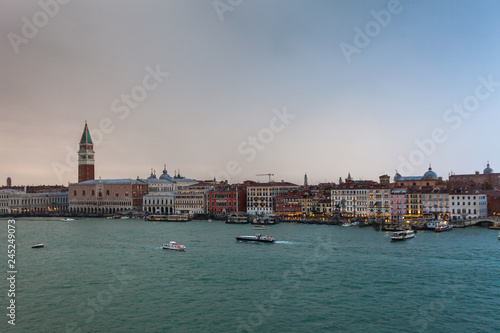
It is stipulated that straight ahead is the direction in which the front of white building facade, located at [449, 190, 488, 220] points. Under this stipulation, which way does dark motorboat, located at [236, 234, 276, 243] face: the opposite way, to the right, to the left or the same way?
to the right

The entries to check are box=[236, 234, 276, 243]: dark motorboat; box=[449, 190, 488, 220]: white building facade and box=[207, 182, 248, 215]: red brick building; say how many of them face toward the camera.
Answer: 2

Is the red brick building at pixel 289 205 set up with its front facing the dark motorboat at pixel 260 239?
yes

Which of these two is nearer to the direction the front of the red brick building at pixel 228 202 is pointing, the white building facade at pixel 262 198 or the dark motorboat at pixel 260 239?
the dark motorboat

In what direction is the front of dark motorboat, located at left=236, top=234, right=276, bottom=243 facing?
to the viewer's left

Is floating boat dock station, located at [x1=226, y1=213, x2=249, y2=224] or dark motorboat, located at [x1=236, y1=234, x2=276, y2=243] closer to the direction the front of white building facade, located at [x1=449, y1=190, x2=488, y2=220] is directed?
the dark motorboat

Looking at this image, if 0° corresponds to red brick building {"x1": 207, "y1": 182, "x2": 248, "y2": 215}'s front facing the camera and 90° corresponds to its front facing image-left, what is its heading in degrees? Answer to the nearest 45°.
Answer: approximately 0°

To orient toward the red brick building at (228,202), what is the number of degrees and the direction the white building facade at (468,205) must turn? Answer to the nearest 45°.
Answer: approximately 90° to its right

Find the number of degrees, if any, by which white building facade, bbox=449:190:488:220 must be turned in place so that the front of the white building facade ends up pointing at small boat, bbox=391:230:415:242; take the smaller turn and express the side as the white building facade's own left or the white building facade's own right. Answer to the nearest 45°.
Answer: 0° — it already faces it

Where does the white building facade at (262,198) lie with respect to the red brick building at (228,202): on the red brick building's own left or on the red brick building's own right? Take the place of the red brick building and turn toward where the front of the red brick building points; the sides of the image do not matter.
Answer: on the red brick building's own left

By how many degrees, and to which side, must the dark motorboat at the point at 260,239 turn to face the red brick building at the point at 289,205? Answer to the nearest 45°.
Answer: approximately 90° to its right

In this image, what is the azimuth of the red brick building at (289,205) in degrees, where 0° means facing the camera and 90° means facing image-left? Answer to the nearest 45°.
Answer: approximately 0°
